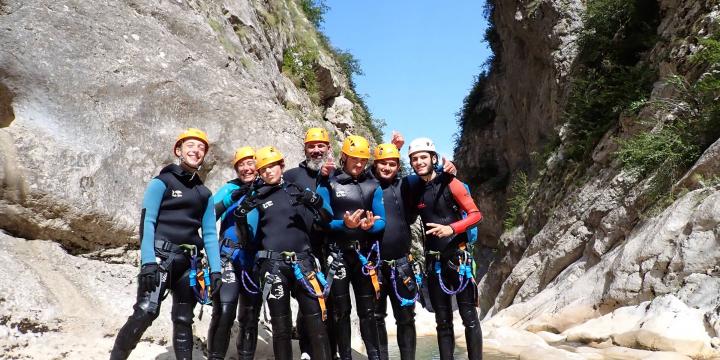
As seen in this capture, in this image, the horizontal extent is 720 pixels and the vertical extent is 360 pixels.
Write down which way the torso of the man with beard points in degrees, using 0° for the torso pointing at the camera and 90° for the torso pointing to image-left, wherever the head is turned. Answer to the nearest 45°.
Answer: approximately 0°

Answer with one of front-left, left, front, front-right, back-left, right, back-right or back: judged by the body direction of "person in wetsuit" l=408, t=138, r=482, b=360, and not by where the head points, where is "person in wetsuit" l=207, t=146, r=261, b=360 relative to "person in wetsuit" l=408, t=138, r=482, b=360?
front-right

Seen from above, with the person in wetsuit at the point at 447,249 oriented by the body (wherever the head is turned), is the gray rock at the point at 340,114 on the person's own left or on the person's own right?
on the person's own right

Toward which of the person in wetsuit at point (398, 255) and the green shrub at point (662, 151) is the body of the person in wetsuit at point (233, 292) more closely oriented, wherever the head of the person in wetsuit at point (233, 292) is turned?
the person in wetsuit

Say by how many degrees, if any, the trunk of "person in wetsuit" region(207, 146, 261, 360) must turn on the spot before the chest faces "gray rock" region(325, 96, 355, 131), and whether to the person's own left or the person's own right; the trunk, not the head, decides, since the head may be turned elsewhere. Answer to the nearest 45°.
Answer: approximately 135° to the person's own left

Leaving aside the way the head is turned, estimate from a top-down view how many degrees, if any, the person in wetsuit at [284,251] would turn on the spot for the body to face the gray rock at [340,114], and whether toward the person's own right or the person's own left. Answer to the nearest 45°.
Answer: approximately 180°

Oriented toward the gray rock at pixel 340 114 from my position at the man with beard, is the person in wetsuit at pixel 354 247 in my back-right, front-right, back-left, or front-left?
back-right

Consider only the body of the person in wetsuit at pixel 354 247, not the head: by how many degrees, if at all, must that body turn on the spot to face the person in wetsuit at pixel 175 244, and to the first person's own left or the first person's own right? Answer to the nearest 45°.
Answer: approximately 45° to the first person's own right

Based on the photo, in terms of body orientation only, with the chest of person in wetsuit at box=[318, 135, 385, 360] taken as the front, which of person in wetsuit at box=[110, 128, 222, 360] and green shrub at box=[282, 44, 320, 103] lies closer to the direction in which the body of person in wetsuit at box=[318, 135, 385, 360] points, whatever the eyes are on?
the person in wetsuit
